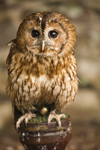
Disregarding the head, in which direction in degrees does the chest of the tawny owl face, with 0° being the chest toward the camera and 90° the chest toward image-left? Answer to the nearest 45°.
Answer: approximately 0°
